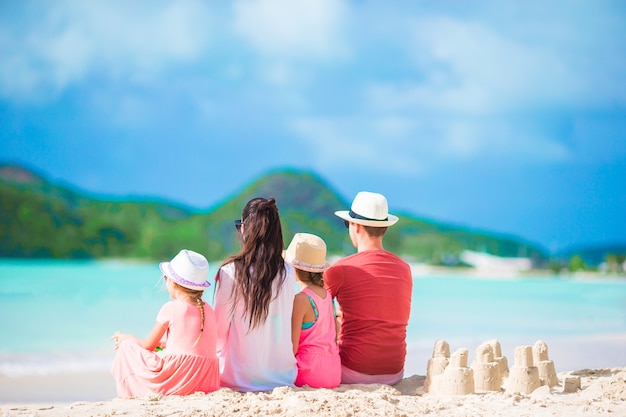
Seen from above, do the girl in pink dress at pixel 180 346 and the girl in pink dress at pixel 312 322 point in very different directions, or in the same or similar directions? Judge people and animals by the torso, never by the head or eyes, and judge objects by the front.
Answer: same or similar directions

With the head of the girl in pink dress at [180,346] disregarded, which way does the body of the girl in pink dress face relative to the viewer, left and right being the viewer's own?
facing away from the viewer and to the left of the viewer

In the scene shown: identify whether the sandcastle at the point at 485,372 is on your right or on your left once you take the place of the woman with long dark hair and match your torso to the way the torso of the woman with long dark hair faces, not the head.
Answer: on your right

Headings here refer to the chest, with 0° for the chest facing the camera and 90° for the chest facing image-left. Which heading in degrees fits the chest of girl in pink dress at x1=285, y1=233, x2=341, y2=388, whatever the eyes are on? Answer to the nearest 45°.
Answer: approximately 135°

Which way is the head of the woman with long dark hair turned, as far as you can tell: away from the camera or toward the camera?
away from the camera

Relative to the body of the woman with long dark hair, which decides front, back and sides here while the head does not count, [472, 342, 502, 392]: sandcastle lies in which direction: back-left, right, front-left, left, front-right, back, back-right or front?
right

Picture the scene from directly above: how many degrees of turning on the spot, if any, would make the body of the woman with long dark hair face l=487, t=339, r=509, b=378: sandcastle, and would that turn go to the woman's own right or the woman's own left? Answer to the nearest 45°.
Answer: approximately 90° to the woman's own right

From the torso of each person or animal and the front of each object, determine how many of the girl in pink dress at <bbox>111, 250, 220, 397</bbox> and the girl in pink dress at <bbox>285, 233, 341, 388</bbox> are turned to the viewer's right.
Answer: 0

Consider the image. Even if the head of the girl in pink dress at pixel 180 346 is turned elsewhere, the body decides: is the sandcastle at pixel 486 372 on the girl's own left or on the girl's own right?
on the girl's own right

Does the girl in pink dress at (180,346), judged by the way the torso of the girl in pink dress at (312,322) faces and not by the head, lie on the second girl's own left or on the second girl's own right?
on the second girl's own left

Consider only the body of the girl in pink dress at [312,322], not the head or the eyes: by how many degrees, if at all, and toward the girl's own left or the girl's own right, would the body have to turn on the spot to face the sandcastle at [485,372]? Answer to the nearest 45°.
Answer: approximately 135° to the girl's own right

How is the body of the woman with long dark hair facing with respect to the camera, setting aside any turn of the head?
away from the camera

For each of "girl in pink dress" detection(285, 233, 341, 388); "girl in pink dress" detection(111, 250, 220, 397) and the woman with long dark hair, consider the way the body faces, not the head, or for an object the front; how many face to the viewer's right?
0

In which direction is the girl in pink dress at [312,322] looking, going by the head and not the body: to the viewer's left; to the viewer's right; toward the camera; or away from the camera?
away from the camera

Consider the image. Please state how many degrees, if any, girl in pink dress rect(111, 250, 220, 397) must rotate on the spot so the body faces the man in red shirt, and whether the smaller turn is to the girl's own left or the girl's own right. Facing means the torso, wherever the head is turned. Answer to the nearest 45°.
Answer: approximately 135° to the girl's own right
